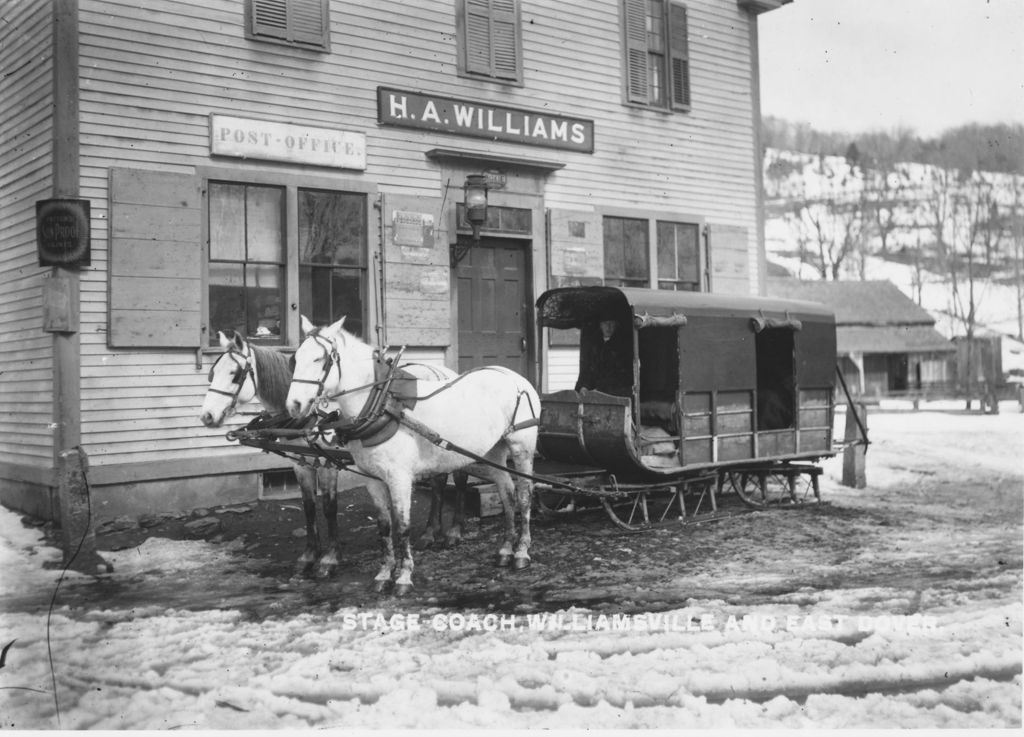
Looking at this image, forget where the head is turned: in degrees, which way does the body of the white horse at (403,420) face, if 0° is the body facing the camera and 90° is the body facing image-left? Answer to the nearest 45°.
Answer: approximately 45°

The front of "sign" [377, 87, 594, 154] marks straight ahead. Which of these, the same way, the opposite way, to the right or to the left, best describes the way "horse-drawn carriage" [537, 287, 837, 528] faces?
to the right

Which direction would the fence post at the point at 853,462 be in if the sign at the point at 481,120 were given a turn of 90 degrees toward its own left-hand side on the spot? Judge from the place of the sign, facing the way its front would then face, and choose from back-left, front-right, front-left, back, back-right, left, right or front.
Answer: front-right

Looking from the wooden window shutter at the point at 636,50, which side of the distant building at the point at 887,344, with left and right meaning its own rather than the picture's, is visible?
front

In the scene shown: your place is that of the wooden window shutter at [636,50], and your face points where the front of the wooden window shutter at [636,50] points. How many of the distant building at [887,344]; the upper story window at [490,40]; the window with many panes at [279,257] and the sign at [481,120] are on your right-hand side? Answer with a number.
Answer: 3

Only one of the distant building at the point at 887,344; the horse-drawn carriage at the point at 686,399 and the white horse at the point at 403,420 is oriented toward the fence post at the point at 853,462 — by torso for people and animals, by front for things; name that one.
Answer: the distant building

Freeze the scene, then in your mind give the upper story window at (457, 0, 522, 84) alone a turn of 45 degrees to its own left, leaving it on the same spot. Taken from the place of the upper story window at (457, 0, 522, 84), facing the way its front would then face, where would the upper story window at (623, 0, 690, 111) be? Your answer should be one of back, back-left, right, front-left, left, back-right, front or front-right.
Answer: front-left

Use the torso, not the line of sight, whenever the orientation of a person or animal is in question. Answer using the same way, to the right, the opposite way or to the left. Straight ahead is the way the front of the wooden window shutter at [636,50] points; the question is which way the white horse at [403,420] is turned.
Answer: to the right

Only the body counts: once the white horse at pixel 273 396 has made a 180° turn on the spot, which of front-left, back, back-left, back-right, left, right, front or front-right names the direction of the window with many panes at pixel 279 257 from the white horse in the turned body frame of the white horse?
front-left

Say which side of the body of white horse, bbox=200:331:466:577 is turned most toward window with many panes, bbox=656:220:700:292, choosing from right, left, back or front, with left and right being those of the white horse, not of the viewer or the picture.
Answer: back

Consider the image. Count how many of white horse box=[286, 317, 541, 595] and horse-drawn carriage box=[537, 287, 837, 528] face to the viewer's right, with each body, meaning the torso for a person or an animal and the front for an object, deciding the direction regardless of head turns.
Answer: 0

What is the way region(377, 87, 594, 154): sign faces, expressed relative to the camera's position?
facing the viewer and to the right of the viewer

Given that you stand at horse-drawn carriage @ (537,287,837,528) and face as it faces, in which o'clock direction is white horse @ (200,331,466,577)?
The white horse is roughly at 12 o'clock from the horse-drawn carriage.

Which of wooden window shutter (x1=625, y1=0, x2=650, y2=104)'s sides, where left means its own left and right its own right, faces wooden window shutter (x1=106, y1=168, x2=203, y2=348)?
right
